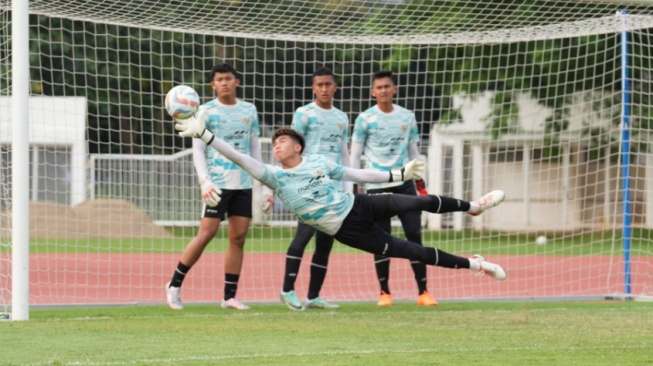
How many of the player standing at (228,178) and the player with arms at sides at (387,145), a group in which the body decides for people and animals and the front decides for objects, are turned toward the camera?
2

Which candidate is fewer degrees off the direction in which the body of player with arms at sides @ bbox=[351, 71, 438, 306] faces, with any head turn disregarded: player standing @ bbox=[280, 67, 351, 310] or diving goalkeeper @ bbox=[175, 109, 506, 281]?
the diving goalkeeper

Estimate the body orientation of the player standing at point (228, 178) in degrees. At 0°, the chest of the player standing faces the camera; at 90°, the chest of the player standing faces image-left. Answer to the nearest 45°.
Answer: approximately 0°

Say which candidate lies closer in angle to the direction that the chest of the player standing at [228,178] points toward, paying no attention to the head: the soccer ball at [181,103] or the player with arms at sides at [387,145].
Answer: the soccer ball

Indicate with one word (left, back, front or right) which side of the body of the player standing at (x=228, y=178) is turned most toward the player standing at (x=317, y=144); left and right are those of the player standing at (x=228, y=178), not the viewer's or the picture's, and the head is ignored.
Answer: left
